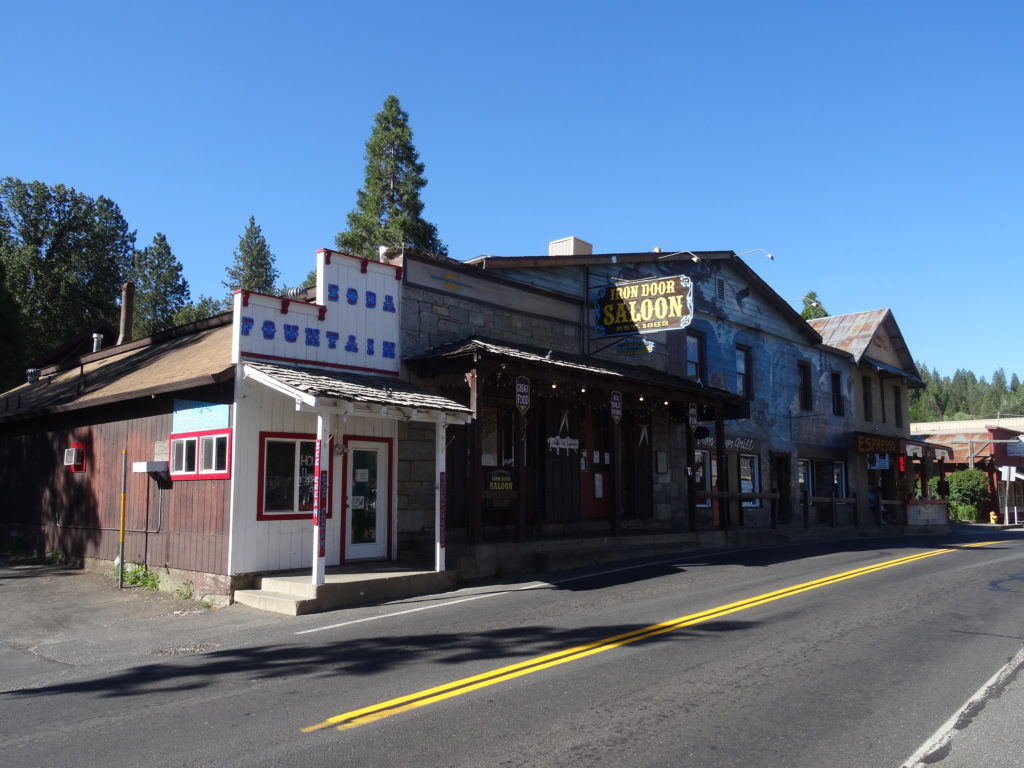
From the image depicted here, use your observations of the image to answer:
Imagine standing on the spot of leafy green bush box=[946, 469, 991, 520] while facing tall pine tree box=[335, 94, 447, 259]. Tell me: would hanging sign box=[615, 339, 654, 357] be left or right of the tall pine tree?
left

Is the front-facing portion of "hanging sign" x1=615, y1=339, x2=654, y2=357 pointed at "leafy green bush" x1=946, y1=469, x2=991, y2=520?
no

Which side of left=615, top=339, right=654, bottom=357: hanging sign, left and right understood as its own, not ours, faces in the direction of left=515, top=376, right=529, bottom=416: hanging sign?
front

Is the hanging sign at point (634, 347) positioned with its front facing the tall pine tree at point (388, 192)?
no

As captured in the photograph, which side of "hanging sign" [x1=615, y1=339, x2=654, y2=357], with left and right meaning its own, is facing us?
front

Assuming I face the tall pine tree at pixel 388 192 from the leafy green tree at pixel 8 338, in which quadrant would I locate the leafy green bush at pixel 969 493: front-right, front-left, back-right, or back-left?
front-right
